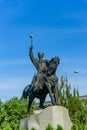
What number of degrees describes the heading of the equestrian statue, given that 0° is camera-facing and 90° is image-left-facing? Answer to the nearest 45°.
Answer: approximately 315°
